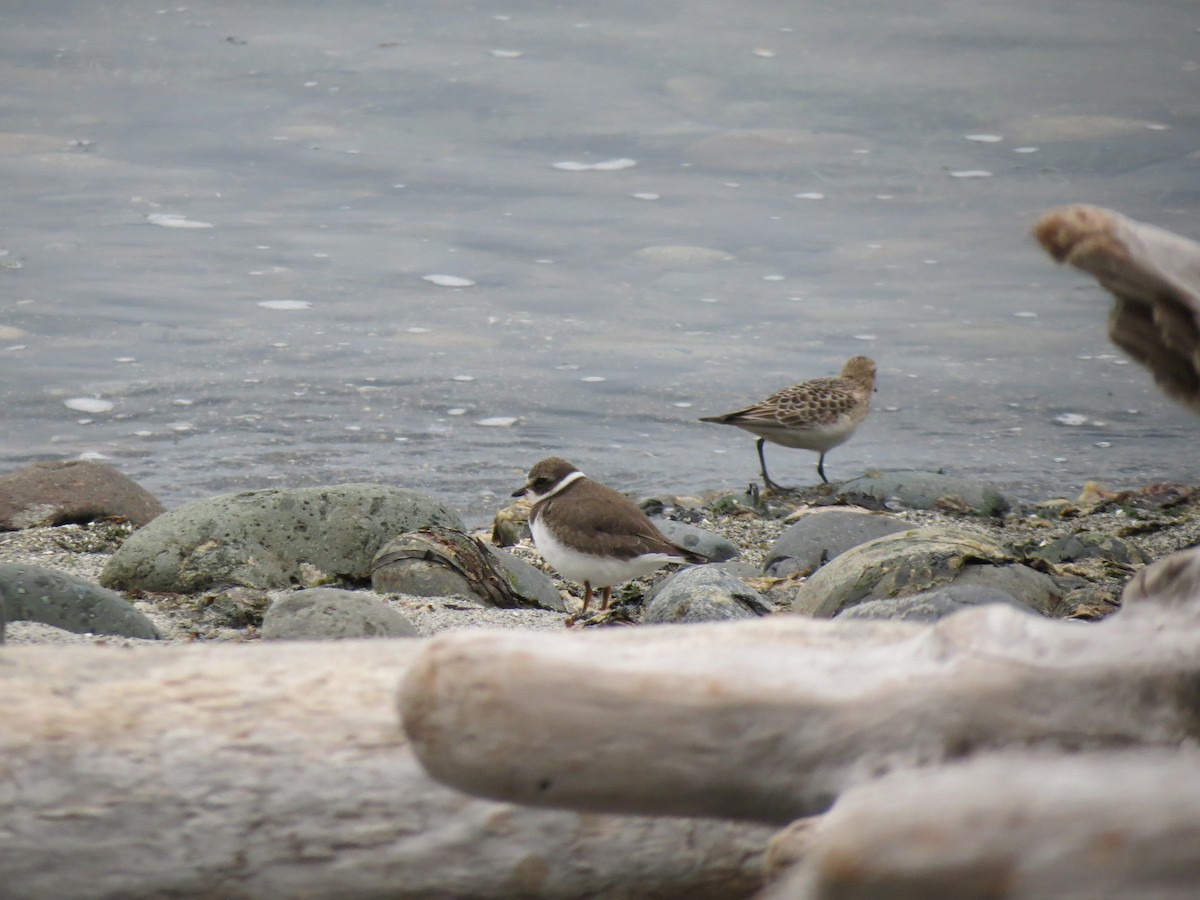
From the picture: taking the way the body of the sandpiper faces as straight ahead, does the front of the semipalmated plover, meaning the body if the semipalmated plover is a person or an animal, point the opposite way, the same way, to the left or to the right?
the opposite way

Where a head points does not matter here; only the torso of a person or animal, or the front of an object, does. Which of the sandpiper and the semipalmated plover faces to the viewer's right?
the sandpiper

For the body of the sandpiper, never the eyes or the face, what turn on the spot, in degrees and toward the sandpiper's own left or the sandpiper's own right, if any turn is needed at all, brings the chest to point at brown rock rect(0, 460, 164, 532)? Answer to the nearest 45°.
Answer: approximately 135° to the sandpiper's own right

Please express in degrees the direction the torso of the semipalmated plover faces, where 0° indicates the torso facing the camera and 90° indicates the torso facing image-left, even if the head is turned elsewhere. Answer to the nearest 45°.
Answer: approximately 90°

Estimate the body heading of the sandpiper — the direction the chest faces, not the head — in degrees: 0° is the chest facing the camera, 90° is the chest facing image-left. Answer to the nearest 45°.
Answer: approximately 270°

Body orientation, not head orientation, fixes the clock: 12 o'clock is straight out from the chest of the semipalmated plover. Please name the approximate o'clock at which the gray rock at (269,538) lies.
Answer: The gray rock is roughly at 12 o'clock from the semipalmated plover.

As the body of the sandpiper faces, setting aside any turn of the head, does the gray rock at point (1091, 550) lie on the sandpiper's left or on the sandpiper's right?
on the sandpiper's right

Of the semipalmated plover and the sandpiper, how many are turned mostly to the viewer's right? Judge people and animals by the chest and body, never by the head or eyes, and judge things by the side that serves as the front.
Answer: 1

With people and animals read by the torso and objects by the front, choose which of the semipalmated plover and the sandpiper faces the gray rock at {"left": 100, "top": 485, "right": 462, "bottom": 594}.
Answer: the semipalmated plover
